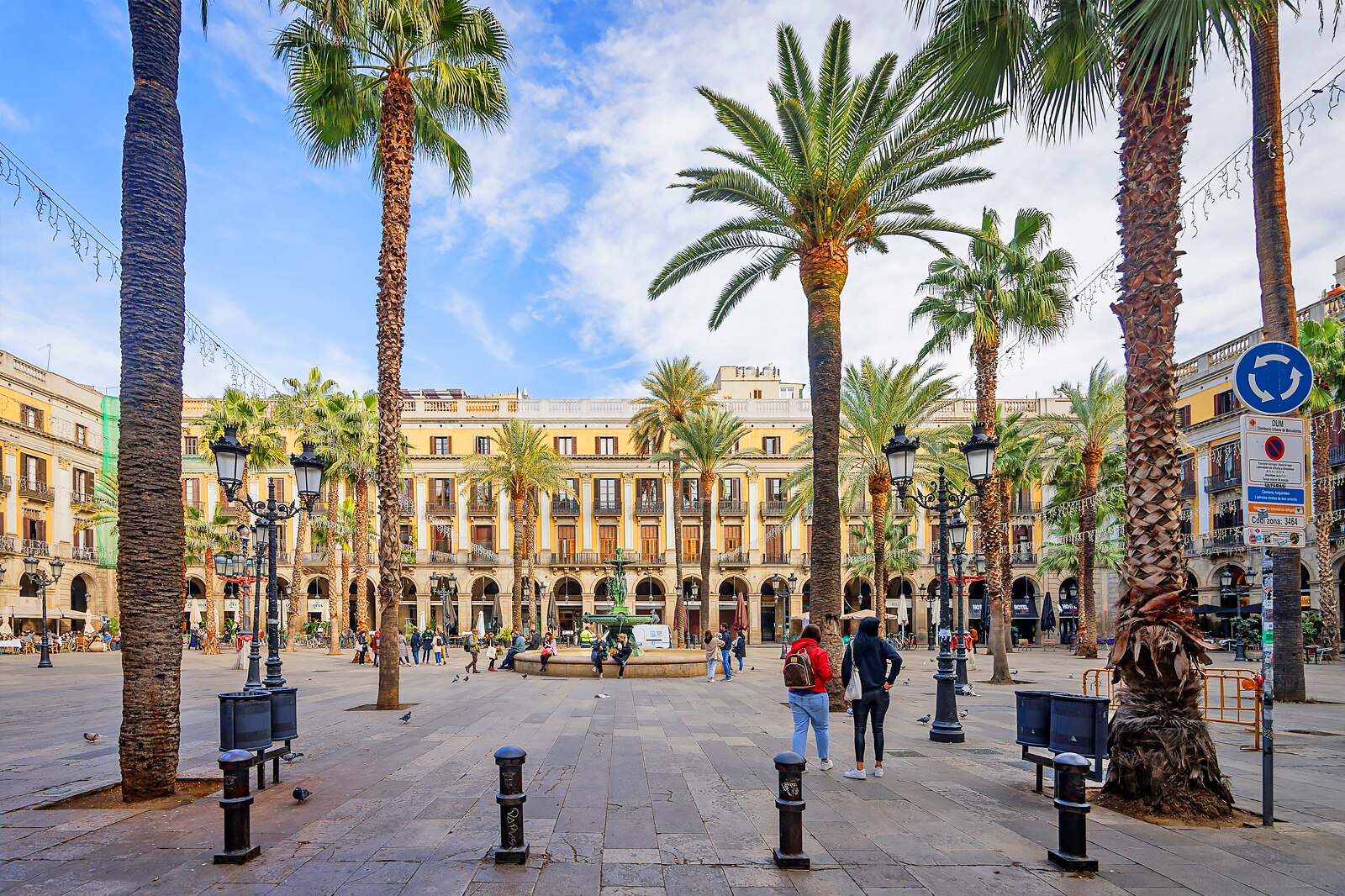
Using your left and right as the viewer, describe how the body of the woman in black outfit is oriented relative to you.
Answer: facing away from the viewer

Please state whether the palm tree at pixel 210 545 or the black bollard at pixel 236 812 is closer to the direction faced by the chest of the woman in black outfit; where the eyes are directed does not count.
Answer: the palm tree

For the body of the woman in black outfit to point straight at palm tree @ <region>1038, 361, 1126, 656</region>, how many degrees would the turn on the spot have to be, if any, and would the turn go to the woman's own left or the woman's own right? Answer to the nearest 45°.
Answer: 0° — they already face it

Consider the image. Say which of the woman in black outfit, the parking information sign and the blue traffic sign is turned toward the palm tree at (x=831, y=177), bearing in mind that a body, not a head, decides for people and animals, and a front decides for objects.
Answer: the woman in black outfit

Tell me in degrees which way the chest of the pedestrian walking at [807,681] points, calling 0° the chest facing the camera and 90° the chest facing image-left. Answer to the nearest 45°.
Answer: approximately 225°

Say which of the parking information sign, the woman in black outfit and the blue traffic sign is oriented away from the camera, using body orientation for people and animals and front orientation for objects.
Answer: the woman in black outfit

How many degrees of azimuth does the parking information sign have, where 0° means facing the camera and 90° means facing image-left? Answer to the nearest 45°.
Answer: approximately 0°

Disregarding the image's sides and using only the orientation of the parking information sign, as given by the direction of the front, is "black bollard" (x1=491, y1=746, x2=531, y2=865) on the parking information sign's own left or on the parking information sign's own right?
on the parking information sign's own right

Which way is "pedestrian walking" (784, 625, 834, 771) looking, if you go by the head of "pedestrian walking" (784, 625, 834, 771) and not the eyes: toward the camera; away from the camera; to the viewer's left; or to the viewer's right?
away from the camera

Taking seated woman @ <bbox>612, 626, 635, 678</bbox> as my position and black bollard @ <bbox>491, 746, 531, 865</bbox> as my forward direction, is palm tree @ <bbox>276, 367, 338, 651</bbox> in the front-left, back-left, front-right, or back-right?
back-right

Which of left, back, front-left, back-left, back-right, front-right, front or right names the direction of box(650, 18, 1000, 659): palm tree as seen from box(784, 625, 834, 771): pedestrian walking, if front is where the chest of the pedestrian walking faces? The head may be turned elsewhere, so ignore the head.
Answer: front-left
